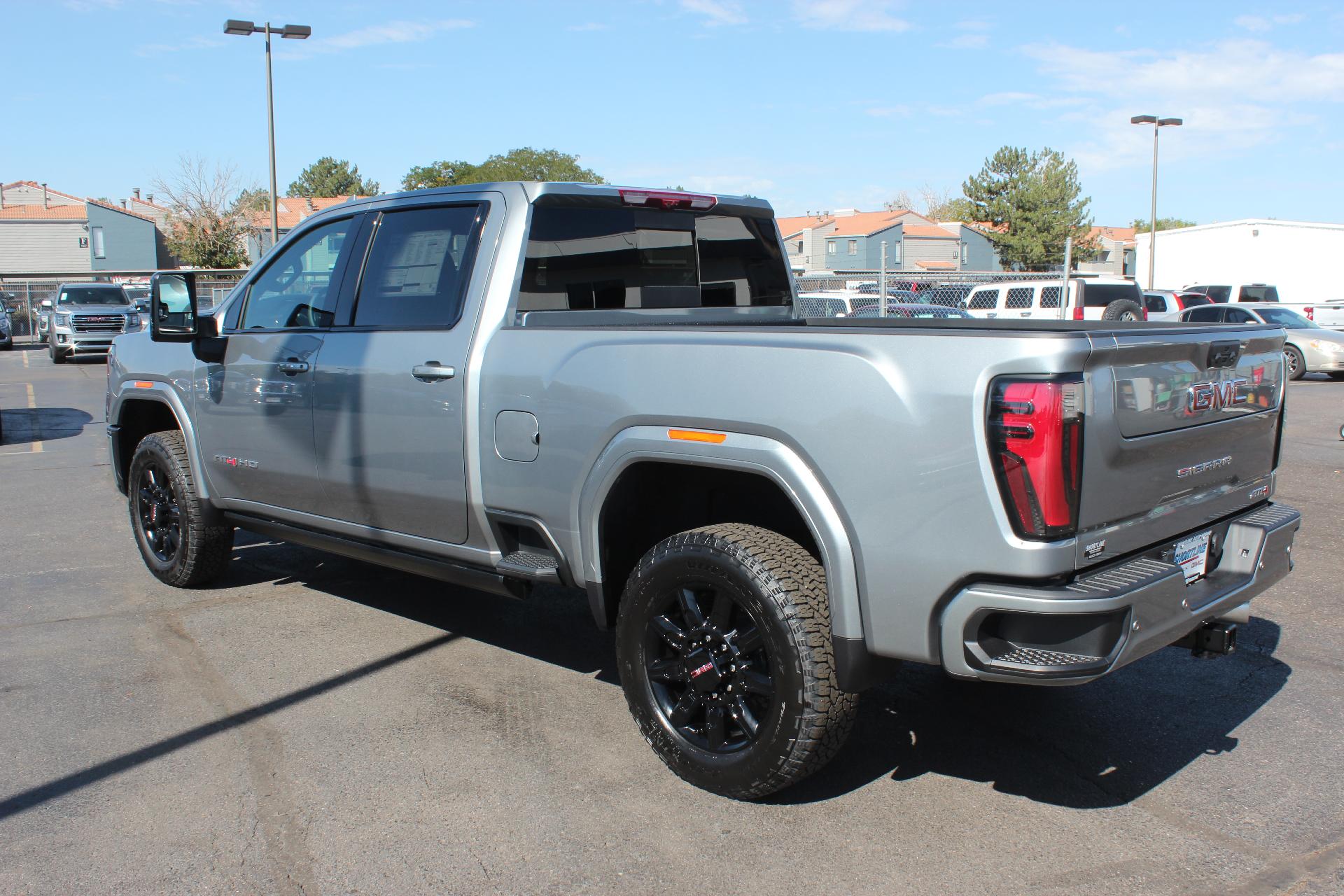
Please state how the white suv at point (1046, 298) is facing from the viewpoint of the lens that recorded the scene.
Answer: facing away from the viewer and to the left of the viewer

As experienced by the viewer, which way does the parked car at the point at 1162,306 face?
facing away from the viewer and to the left of the viewer

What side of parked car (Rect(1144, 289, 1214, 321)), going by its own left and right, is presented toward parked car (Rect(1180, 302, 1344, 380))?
back

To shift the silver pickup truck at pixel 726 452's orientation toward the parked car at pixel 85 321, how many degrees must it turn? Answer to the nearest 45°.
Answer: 0° — it already faces it

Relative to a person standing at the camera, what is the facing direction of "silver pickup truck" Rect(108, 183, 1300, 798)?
facing away from the viewer and to the left of the viewer
